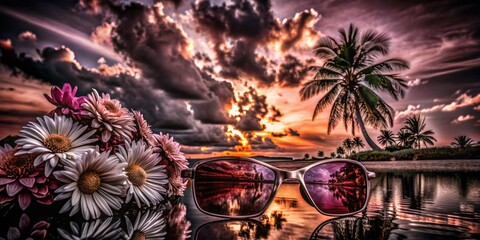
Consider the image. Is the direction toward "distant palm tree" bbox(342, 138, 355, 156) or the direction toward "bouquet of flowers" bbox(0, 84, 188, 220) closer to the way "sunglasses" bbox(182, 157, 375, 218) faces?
the bouquet of flowers

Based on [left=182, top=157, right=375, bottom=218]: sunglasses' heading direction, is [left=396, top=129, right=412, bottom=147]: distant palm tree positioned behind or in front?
behind

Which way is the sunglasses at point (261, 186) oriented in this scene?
toward the camera

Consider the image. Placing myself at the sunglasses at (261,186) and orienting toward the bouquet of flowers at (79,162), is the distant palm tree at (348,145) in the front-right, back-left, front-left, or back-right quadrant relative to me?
back-right

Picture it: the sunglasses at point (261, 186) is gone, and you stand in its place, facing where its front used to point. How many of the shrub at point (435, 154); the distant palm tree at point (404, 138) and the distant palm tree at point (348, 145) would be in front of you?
0

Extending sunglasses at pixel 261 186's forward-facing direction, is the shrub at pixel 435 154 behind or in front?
behind

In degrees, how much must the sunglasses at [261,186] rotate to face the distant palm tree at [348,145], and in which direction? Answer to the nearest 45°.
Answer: approximately 180°

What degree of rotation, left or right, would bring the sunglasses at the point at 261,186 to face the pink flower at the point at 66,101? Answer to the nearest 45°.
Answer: approximately 45° to its right
